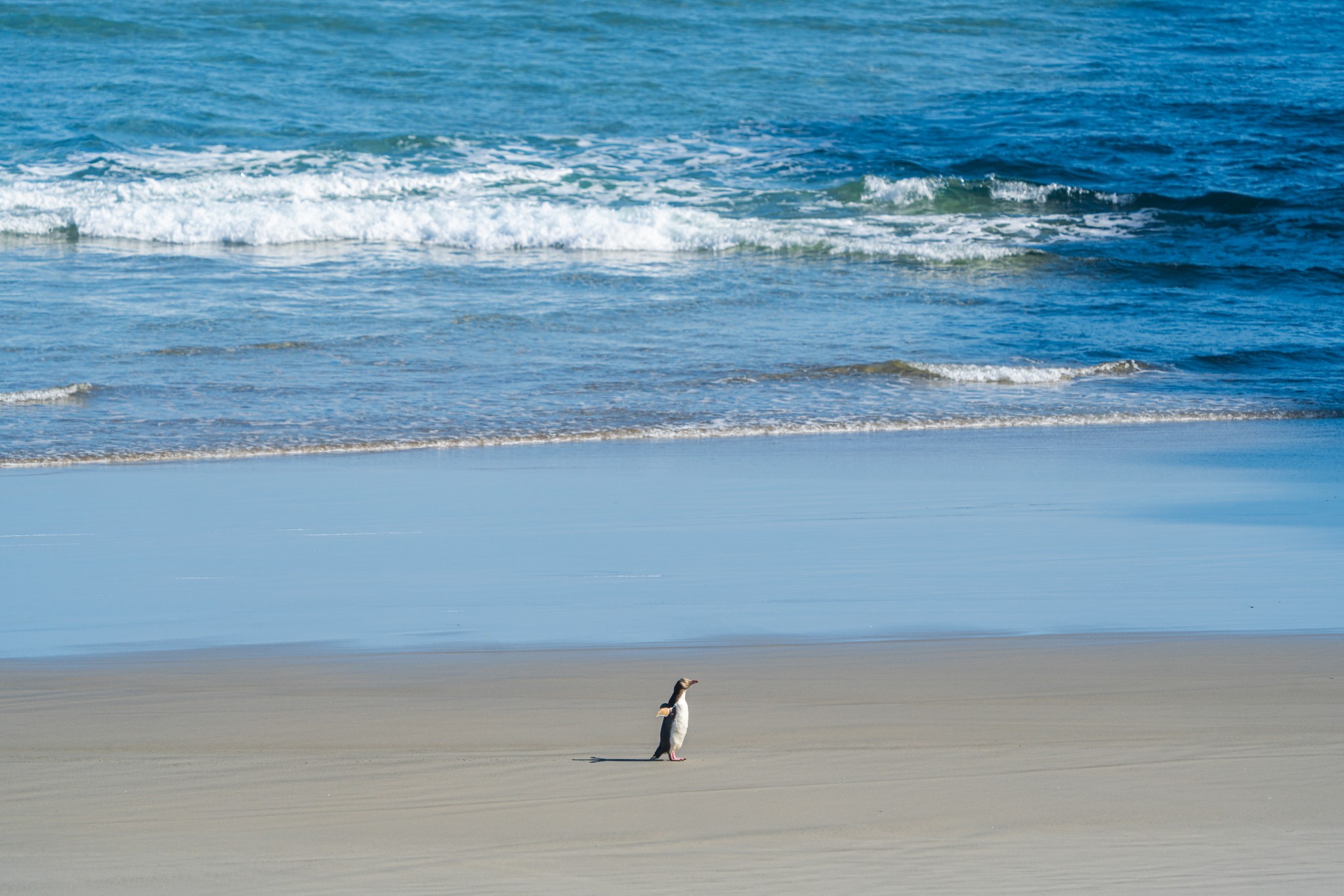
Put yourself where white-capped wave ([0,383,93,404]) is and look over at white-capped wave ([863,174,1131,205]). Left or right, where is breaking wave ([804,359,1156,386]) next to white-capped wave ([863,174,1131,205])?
right

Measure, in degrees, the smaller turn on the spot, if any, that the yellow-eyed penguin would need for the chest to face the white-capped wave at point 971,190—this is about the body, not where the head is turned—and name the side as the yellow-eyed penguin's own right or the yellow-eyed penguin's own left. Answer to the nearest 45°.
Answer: approximately 90° to the yellow-eyed penguin's own left

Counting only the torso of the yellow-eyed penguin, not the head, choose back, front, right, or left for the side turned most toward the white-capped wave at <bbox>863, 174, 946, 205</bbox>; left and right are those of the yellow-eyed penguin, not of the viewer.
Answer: left

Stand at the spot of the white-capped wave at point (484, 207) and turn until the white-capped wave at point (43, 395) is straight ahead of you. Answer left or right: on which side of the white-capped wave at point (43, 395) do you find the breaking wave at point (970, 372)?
left

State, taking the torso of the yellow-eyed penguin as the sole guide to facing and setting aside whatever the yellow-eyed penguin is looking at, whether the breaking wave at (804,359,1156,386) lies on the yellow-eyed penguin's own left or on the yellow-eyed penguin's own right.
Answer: on the yellow-eyed penguin's own left

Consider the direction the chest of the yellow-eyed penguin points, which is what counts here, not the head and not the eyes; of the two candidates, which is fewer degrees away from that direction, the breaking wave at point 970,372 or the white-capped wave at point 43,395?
the breaking wave

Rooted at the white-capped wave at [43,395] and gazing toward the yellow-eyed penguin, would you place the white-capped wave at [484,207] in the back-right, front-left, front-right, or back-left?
back-left

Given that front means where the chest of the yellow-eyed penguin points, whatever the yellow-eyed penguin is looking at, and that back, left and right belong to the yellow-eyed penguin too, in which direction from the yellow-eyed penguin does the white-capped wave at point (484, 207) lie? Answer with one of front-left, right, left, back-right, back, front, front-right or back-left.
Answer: left

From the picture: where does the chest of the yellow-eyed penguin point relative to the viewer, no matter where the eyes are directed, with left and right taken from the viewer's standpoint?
facing to the right of the viewer
